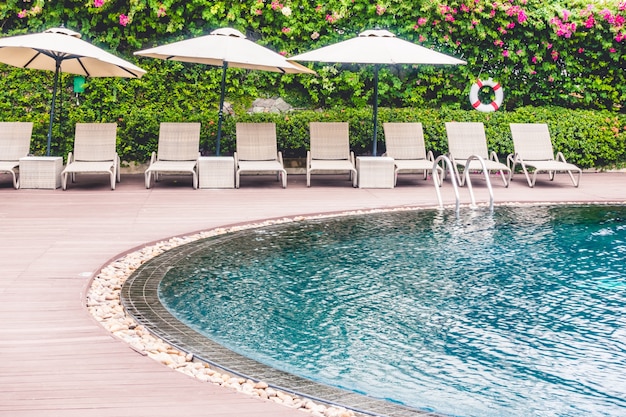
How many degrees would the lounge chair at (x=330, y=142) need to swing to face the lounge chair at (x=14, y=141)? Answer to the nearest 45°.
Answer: approximately 90° to its right

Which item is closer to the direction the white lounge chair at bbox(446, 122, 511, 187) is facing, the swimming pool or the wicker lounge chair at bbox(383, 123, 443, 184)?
the swimming pool

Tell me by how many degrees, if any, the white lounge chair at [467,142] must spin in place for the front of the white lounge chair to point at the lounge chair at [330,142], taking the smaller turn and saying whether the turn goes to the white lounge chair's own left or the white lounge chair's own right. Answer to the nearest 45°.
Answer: approximately 135° to the white lounge chair's own right

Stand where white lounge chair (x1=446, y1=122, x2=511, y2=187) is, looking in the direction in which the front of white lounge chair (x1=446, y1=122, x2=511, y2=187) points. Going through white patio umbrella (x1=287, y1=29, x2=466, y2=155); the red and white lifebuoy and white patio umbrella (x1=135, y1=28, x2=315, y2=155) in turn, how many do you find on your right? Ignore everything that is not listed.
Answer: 2

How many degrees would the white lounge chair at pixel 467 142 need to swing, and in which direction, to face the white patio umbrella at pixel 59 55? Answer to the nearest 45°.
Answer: approximately 90° to its right

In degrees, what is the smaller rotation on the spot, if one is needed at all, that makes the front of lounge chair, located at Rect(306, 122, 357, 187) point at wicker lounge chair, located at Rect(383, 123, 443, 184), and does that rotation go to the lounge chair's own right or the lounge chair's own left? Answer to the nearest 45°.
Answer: approximately 90° to the lounge chair's own left

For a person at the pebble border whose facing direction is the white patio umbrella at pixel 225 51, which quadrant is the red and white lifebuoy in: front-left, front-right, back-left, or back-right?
front-right

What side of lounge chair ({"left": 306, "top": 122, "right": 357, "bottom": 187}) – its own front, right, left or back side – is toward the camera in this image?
front

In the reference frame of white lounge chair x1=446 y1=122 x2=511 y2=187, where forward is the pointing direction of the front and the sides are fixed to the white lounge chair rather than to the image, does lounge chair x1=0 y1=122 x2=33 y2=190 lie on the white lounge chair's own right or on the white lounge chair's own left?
on the white lounge chair's own right

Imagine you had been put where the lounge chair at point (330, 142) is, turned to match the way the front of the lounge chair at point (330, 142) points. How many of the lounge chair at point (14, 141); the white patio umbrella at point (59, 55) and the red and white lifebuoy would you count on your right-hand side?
2

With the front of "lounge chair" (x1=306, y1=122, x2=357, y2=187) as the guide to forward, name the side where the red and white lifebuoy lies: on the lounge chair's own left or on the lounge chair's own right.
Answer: on the lounge chair's own left

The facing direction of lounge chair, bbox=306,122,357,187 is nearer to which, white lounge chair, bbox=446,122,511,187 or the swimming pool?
the swimming pool

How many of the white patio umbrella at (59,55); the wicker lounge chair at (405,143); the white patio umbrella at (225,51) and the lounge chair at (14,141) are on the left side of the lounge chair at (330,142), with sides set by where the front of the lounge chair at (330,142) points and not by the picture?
1

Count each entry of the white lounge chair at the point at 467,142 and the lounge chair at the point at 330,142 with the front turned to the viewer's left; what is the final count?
0

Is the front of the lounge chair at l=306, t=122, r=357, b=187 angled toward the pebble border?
yes

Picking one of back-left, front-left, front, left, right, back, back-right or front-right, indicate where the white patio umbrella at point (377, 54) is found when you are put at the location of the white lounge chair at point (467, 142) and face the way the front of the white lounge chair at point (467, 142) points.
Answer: right

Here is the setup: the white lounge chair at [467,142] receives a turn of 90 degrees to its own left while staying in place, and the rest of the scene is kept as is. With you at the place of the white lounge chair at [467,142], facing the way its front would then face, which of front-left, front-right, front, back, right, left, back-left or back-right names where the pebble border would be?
back-right

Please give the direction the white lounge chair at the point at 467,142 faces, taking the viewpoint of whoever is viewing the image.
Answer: facing the viewer and to the right of the viewer
